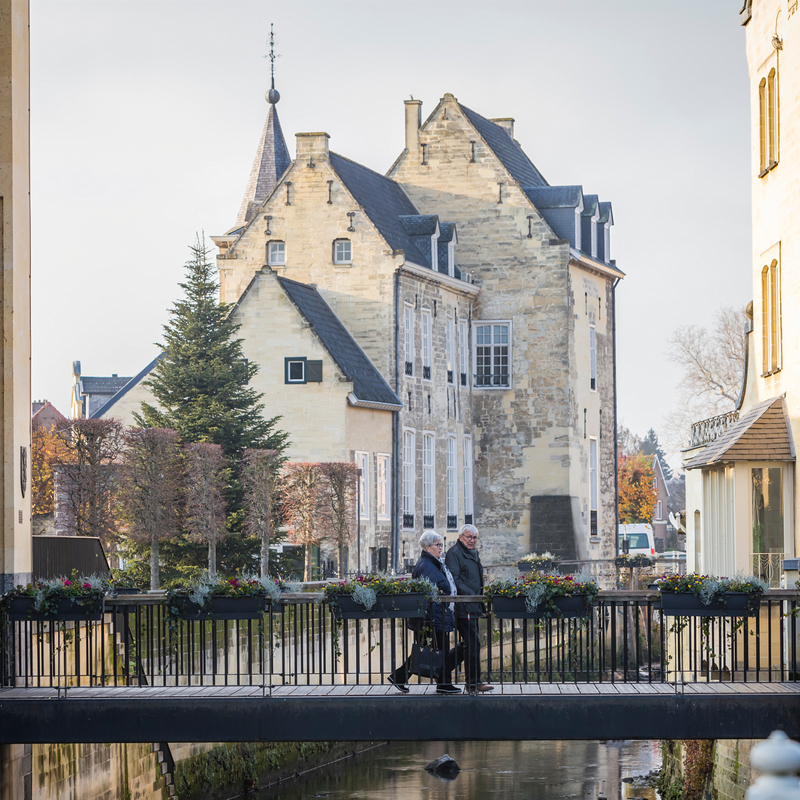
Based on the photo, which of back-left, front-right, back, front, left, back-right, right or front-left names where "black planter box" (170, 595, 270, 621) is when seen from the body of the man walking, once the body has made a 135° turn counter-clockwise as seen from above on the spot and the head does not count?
front-left

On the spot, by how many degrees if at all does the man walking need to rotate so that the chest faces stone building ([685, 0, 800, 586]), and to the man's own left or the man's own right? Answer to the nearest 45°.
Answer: approximately 45° to the man's own left

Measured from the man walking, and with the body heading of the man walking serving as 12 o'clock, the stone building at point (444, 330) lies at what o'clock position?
The stone building is roughly at 9 o'clock from the man walking.

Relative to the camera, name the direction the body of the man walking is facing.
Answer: to the viewer's right

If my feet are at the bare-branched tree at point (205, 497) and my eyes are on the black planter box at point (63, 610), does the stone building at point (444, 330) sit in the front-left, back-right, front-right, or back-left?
back-left
